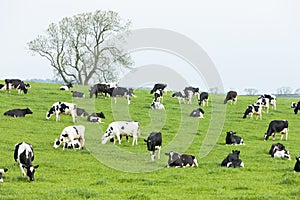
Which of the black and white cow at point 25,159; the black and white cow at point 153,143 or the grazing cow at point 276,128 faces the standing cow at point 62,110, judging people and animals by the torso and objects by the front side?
the grazing cow

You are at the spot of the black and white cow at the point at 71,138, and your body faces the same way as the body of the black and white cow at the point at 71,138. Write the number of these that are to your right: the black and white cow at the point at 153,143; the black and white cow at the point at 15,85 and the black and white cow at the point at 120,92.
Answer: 2

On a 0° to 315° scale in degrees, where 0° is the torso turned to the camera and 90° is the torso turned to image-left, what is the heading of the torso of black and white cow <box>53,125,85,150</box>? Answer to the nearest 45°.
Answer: approximately 90°

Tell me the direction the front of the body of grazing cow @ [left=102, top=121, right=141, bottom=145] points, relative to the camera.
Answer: to the viewer's left

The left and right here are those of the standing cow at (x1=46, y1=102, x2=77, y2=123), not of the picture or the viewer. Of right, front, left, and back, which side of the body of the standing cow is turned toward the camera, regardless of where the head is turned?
left

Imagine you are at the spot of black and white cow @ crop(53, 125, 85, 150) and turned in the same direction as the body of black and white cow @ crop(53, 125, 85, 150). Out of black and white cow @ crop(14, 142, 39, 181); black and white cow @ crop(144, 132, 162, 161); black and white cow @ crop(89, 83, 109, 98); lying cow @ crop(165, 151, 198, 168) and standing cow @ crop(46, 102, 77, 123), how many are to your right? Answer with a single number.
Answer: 2

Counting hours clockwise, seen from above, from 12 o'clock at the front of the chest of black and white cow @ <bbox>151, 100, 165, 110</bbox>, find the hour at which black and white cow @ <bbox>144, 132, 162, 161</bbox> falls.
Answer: black and white cow @ <bbox>144, 132, 162, 161</bbox> is roughly at 9 o'clock from black and white cow @ <bbox>151, 100, 165, 110</bbox>.

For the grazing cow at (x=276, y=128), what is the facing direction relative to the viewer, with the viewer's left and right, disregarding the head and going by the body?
facing to the left of the viewer

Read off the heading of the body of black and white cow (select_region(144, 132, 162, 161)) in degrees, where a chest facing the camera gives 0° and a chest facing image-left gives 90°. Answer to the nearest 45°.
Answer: approximately 45°
